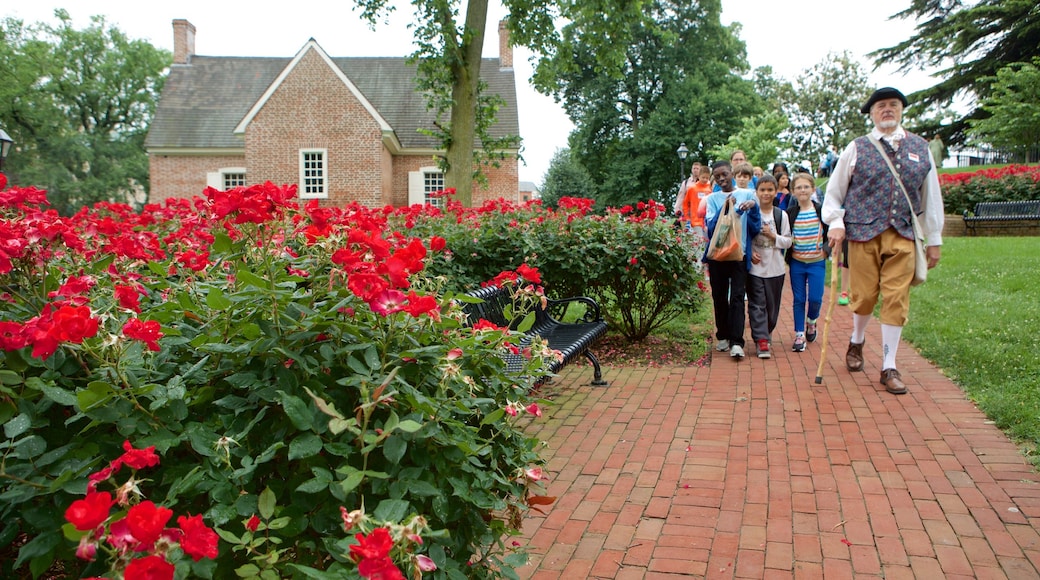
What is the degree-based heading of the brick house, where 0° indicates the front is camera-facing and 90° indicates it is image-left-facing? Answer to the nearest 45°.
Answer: approximately 0°

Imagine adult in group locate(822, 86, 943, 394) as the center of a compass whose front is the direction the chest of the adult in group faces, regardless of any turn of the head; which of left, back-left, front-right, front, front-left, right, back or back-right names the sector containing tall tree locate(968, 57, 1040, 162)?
back

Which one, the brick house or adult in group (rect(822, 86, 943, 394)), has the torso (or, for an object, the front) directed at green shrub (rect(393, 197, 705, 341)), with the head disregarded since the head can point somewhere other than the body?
the brick house

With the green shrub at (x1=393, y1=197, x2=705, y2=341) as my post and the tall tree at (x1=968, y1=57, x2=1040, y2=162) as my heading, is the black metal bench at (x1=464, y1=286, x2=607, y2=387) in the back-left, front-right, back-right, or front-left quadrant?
back-right

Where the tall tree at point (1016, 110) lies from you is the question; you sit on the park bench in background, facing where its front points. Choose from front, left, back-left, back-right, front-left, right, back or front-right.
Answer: back

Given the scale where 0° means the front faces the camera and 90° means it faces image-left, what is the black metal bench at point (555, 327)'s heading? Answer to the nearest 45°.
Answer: approximately 315°

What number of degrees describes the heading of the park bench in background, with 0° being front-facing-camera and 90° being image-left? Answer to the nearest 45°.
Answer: approximately 0°

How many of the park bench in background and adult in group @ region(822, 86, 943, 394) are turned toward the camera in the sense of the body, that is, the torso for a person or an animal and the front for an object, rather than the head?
2

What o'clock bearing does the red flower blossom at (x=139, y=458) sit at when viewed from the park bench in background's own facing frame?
The red flower blossom is roughly at 12 o'clock from the park bench in background.
